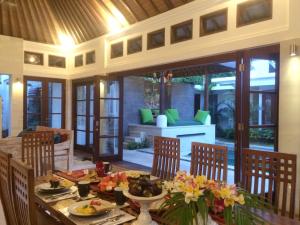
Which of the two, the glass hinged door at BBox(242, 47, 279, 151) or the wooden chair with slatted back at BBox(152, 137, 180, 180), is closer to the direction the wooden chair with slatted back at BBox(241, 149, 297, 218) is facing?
the wooden chair with slatted back

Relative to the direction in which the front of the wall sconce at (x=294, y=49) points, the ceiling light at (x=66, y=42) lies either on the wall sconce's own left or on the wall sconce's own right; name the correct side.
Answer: on the wall sconce's own right

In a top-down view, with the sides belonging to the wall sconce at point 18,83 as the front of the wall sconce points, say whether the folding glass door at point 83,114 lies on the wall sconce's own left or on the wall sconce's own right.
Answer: on the wall sconce's own left

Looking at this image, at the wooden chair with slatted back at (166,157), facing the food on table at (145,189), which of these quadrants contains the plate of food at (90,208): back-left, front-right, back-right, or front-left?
front-right

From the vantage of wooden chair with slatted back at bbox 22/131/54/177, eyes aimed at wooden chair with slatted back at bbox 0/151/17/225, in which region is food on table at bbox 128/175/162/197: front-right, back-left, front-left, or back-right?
front-left

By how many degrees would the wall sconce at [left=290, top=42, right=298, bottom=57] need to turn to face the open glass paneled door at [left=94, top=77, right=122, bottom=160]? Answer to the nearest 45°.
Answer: approximately 45° to its right

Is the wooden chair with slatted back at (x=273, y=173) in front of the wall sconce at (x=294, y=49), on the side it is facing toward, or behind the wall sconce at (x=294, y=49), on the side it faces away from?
in front

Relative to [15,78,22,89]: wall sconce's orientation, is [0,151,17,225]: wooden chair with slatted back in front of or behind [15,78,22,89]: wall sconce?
in front
